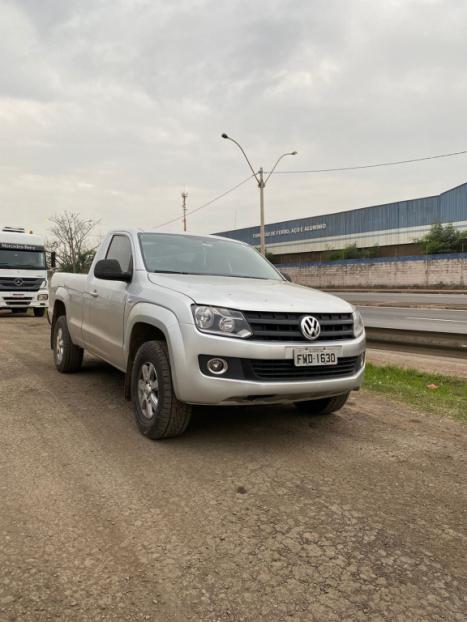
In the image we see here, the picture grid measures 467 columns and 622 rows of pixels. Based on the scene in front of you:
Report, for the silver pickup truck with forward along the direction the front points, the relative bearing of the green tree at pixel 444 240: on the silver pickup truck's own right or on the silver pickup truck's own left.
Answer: on the silver pickup truck's own left

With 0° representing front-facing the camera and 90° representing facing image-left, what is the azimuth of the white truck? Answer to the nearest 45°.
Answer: approximately 0°

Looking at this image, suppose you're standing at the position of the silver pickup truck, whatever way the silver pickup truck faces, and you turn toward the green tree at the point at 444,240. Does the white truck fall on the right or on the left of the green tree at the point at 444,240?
left

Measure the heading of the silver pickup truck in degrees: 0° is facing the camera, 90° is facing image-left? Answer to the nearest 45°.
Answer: approximately 315°

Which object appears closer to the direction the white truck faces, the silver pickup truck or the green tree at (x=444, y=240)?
the silver pickup truck
